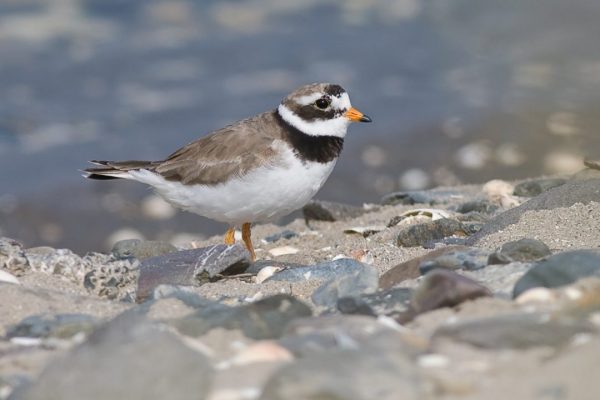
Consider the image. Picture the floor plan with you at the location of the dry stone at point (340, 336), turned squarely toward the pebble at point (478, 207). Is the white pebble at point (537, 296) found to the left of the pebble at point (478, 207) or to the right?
right

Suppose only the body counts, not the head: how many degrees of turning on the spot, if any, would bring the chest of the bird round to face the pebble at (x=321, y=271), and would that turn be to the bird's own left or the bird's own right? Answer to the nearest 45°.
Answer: approximately 90° to the bird's own right

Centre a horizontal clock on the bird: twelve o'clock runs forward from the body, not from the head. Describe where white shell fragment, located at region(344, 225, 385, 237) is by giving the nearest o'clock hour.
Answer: The white shell fragment is roughly at 11 o'clock from the bird.

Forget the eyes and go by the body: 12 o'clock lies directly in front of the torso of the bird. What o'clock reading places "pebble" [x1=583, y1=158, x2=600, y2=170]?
The pebble is roughly at 12 o'clock from the bird.

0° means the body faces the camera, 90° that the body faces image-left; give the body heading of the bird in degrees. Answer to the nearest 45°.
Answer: approximately 270°

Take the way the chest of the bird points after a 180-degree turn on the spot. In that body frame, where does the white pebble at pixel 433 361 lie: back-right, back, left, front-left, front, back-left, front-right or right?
left

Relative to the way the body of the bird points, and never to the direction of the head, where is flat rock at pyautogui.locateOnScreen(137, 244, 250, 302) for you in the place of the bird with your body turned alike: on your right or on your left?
on your right

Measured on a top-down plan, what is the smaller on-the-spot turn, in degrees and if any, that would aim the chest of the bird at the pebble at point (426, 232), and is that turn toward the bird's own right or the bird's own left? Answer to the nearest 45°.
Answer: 0° — it already faces it

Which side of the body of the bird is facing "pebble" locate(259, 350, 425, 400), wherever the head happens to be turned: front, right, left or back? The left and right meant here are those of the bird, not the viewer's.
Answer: right

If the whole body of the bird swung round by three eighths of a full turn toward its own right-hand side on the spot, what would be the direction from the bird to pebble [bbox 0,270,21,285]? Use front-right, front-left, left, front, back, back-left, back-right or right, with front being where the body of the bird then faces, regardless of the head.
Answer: front

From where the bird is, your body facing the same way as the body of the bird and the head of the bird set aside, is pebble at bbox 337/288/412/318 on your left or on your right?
on your right

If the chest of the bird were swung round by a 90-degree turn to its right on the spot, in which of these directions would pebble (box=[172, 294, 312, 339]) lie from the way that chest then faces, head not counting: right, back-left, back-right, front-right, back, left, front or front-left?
front

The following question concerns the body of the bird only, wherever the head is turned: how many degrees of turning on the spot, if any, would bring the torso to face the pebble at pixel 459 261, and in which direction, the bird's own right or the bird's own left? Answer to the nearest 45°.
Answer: approximately 45° to the bird's own right
